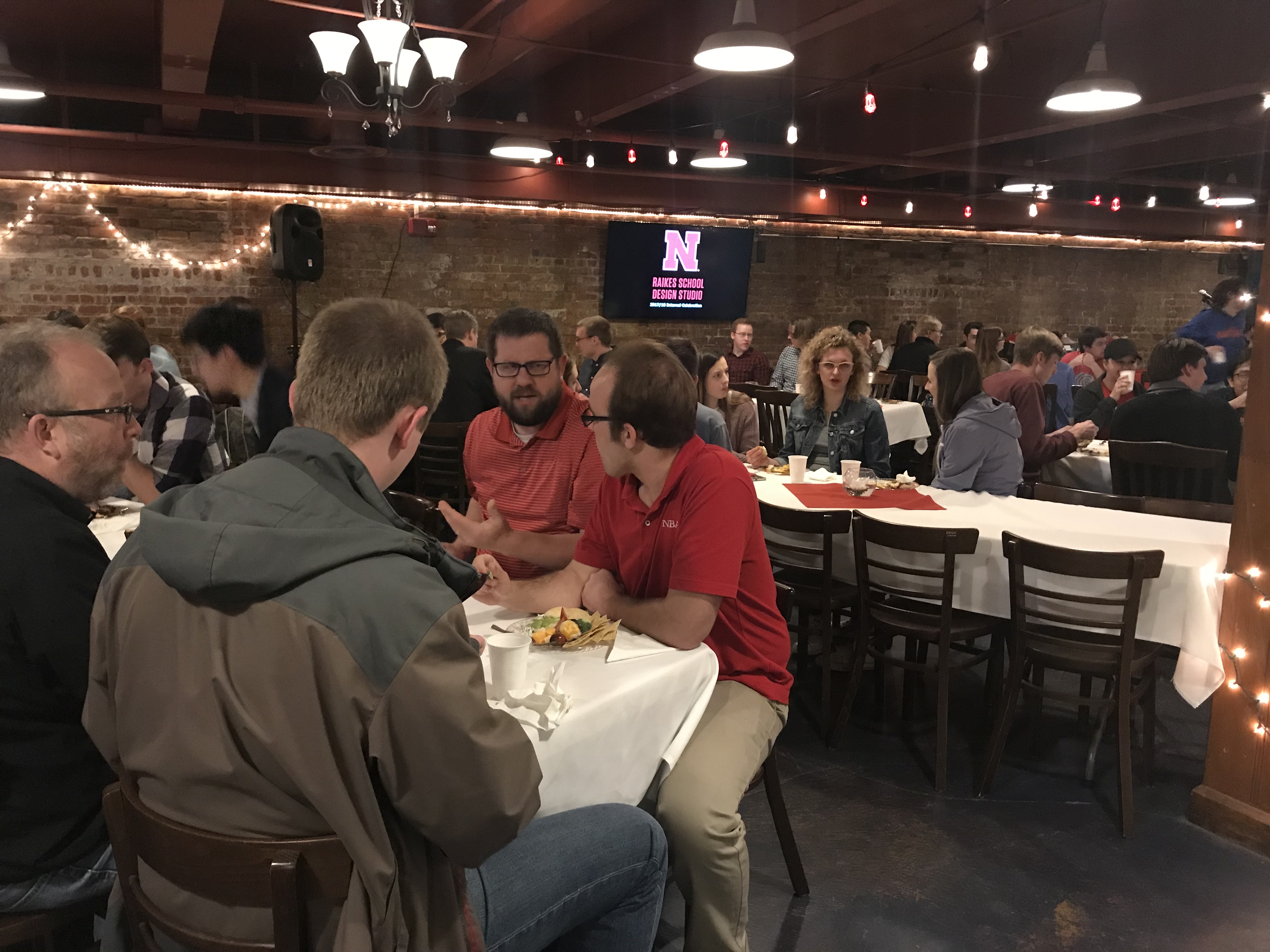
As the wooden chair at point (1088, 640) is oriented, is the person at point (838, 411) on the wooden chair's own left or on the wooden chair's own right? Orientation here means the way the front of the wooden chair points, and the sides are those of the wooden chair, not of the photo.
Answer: on the wooden chair's own left

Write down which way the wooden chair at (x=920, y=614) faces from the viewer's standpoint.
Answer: facing away from the viewer and to the right of the viewer

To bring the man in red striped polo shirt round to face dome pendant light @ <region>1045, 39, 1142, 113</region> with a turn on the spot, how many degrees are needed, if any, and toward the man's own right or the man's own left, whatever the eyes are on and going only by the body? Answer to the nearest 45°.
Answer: approximately 135° to the man's own left

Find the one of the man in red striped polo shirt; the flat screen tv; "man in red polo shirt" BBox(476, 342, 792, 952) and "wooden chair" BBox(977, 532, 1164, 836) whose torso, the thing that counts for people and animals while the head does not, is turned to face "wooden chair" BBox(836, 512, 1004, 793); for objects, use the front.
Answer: the flat screen tv

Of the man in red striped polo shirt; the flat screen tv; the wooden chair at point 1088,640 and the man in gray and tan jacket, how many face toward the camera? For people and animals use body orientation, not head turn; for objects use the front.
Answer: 2

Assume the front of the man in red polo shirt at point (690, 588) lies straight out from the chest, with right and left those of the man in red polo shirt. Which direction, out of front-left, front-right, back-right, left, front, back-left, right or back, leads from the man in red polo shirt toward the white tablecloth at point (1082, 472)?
back

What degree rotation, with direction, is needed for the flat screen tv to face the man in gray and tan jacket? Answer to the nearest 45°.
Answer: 0° — it already faces them

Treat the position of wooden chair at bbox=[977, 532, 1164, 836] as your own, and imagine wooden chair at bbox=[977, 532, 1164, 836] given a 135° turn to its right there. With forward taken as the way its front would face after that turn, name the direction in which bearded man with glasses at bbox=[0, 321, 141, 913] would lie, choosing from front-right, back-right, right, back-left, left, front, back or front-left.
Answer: front-right

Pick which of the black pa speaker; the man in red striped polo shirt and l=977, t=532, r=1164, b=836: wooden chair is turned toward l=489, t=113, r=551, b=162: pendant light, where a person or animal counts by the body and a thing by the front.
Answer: the black pa speaker

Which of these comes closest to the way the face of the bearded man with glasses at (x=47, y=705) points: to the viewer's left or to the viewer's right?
to the viewer's right

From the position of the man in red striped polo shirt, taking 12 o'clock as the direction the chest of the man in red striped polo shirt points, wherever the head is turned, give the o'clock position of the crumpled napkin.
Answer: The crumpled napkin is roughly at 12 o'clock from the man in red striped polo shirt.

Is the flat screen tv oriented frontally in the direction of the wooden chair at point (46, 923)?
yes

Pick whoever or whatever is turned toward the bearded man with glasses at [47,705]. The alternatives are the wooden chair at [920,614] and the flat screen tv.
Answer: the flat screen tv
